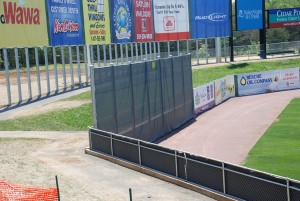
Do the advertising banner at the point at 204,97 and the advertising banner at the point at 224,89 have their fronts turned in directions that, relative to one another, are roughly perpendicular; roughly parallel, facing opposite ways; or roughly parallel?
roughly parallel

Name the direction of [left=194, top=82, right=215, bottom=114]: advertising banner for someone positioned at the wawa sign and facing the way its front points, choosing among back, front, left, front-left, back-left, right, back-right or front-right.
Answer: front-left

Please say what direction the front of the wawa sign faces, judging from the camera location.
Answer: facing the viewer and to the right of the viewer

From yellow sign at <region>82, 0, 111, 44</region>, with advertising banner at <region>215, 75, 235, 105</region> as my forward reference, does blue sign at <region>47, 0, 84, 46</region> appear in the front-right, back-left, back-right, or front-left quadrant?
back-right

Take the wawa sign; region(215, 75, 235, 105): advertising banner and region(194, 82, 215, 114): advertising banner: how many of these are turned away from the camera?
0

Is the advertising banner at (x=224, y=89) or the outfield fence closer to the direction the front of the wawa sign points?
the outfield fence

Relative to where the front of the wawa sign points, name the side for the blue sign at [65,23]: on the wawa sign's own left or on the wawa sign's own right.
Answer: on the wawa sign's own left

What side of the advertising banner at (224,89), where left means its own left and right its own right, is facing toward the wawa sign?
right

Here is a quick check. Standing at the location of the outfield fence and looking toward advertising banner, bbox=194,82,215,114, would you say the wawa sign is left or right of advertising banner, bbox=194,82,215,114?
left

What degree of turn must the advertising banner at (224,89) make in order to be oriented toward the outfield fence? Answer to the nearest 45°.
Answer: approximately 45° to its right

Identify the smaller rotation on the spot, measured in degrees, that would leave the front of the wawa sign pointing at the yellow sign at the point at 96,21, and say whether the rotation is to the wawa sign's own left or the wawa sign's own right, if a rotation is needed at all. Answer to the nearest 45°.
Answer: approximately 90° to the wawa sign's own left
